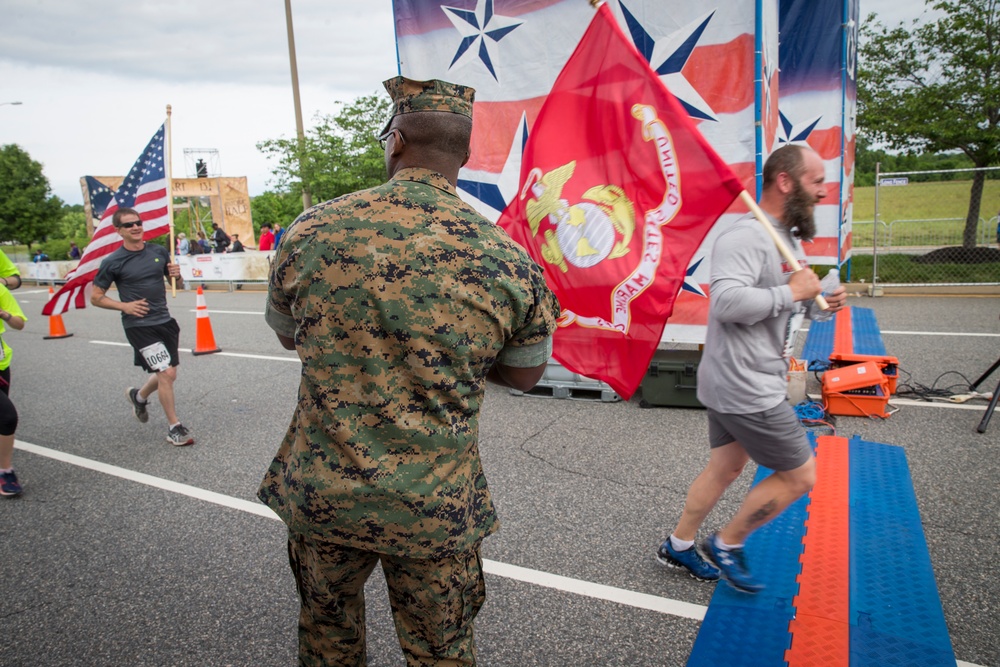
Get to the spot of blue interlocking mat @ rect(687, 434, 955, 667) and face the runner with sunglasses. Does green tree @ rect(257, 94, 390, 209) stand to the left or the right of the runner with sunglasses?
right

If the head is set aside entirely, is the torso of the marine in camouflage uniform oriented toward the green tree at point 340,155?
yes

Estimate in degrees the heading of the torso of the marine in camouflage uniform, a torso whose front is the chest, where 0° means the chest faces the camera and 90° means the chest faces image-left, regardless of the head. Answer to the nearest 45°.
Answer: approximately 180°

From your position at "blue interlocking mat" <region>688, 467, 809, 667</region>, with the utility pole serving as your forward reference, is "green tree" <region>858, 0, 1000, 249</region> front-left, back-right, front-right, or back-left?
front-right

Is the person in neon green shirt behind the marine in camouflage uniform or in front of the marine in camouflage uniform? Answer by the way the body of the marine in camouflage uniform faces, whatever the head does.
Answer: in front

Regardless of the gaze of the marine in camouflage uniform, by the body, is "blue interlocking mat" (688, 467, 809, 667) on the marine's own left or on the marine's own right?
on the marine's own right

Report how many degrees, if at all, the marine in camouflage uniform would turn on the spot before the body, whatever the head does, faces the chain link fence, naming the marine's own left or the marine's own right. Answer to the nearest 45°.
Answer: approximately 45° to the marine's own right

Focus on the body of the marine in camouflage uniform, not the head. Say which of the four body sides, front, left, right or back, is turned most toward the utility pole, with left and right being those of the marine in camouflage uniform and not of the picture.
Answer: front

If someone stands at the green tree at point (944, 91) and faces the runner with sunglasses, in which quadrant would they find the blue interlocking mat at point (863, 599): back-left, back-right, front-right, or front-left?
front-left

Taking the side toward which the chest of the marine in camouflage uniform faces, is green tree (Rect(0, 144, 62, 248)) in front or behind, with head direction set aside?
in front
